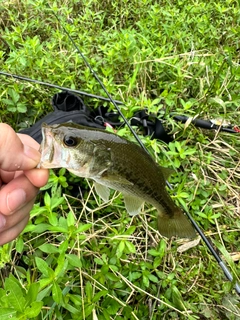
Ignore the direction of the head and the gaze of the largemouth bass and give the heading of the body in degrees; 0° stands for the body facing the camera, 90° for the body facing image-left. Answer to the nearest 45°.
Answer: approximately 90°
